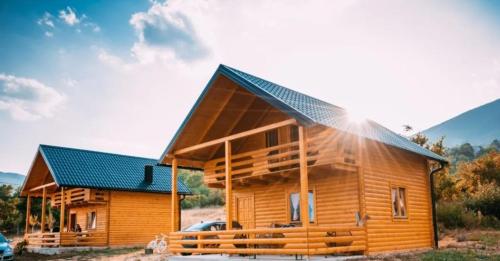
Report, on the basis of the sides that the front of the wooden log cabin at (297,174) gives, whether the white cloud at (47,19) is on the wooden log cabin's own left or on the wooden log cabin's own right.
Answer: on the wooden log cabin's own right

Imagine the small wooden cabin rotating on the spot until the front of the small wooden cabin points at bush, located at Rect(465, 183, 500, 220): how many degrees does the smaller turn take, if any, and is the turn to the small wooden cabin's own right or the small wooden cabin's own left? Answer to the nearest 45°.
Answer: approximately 135° to the small wooden cabin's own left

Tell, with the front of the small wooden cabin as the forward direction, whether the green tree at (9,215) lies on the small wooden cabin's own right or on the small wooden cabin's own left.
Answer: on the small wooden cabin's own right

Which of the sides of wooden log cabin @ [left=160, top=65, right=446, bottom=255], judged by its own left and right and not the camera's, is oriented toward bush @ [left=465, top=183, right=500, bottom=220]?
back

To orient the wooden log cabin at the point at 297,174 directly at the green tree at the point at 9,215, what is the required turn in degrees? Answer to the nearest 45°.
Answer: approximately 90° to its right

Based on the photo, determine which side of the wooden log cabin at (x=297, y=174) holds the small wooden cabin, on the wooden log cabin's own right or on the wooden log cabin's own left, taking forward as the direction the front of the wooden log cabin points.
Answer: on the wooden log cabin's own right

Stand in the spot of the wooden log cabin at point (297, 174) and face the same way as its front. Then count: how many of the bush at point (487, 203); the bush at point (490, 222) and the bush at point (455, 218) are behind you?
3

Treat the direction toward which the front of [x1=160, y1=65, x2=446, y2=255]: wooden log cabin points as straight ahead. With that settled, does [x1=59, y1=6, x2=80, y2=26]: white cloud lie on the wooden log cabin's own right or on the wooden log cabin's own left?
on the wooden log cabin's own right

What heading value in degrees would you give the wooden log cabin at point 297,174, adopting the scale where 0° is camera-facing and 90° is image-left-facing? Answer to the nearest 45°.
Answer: approximately 45°

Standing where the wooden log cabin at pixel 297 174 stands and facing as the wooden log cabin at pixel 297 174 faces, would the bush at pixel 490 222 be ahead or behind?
behind
